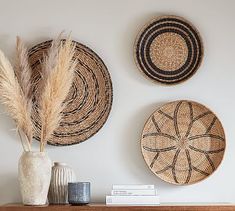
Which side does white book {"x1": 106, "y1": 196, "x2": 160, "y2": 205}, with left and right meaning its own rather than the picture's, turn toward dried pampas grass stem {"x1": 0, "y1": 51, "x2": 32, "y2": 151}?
right

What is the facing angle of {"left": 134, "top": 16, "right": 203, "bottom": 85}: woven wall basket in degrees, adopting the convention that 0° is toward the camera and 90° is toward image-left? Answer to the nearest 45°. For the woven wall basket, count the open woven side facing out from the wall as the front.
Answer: approximately 0°

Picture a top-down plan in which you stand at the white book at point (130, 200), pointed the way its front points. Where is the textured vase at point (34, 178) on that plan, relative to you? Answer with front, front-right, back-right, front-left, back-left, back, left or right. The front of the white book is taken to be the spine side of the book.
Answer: right

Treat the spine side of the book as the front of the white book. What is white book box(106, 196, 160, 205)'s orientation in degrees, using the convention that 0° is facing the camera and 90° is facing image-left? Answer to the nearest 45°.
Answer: approximately 0°

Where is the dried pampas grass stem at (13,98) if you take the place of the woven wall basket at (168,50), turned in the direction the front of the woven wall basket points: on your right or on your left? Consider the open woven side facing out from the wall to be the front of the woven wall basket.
on your right
